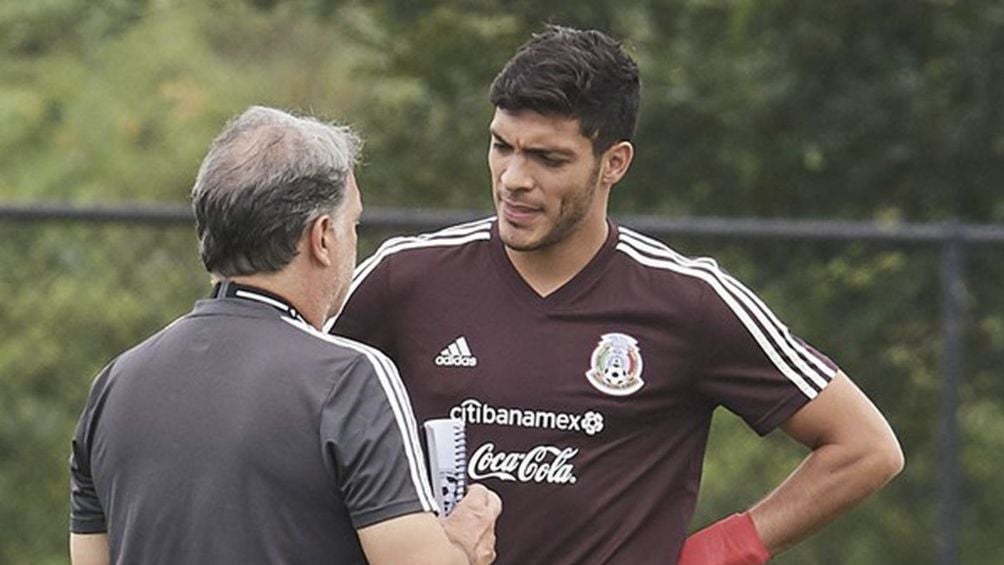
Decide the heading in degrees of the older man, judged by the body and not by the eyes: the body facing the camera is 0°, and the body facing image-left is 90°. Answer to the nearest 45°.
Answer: approximately 225°

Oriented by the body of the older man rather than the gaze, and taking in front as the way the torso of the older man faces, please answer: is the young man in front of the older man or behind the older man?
in front

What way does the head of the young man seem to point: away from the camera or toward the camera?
toward the camera

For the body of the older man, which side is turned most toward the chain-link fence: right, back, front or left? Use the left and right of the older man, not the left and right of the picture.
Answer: front

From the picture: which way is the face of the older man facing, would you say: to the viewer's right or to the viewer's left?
to the viewer's right
